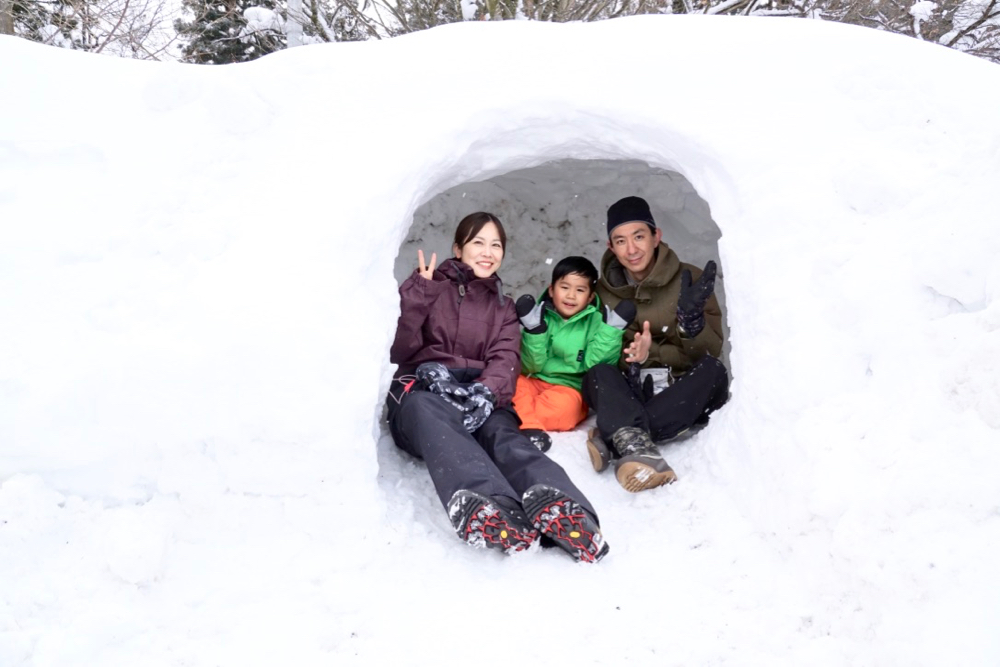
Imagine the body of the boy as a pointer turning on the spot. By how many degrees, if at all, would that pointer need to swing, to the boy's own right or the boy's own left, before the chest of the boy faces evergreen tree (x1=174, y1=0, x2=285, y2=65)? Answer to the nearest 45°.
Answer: approximately 135° to the boy's own right

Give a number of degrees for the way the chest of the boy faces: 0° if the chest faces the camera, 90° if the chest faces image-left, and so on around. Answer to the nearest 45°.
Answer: approximately 0°

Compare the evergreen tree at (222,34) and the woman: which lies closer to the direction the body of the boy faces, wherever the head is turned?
the woman

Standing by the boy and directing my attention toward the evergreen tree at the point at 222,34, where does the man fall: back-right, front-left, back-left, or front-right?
back-right
